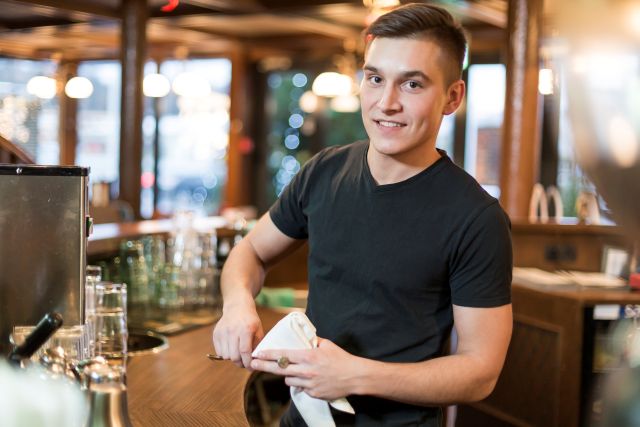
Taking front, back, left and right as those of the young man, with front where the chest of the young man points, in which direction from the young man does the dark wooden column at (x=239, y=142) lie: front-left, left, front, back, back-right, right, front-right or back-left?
back-right

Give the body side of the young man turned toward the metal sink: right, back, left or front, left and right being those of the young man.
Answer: right

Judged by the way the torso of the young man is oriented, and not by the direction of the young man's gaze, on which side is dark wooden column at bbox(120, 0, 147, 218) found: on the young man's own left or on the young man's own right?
on the young man's own right

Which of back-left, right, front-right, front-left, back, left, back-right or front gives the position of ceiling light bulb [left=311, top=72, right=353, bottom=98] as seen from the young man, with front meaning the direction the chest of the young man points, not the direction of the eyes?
back-right

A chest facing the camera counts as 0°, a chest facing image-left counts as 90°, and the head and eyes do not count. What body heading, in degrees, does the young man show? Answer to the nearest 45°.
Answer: approximately 45°

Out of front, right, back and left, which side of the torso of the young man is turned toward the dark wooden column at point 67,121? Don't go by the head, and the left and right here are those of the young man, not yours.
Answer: right

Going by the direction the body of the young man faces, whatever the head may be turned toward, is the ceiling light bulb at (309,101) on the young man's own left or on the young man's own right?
on the young man's own right

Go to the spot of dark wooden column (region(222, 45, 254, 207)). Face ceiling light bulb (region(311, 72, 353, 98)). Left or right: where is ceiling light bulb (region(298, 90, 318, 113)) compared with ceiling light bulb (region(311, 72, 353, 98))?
left
